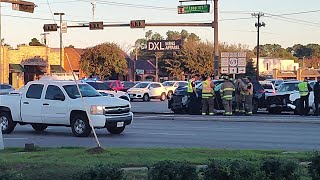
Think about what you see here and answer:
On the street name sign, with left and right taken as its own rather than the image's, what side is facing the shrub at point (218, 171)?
front

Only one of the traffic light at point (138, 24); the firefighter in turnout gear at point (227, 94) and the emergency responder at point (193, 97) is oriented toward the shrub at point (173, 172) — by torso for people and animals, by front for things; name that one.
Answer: the traffic light

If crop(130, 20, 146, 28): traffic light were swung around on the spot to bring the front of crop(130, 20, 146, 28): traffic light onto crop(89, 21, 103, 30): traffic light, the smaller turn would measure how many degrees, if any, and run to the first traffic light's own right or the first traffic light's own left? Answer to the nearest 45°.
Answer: approximately 135° to the first traffic light's own right

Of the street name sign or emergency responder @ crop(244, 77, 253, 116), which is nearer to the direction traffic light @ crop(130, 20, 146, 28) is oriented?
the emergency responder

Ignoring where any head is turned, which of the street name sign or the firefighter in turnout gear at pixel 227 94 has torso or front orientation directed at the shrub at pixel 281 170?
the street name sign

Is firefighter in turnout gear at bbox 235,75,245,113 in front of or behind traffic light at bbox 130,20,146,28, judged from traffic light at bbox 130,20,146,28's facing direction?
in front

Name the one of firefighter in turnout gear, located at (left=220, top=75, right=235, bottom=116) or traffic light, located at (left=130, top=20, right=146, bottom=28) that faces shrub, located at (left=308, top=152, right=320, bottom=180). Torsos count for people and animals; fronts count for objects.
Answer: the traffic light

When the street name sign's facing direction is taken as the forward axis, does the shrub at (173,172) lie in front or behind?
in front

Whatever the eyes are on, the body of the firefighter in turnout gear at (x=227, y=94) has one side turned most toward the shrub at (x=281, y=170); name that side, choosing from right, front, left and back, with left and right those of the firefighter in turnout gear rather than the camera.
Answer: back

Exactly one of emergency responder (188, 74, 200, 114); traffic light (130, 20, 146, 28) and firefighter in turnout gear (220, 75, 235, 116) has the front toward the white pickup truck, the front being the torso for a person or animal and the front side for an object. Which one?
the traffic light

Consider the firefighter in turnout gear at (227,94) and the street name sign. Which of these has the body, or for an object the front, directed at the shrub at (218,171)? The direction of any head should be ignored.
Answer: the street name sign
